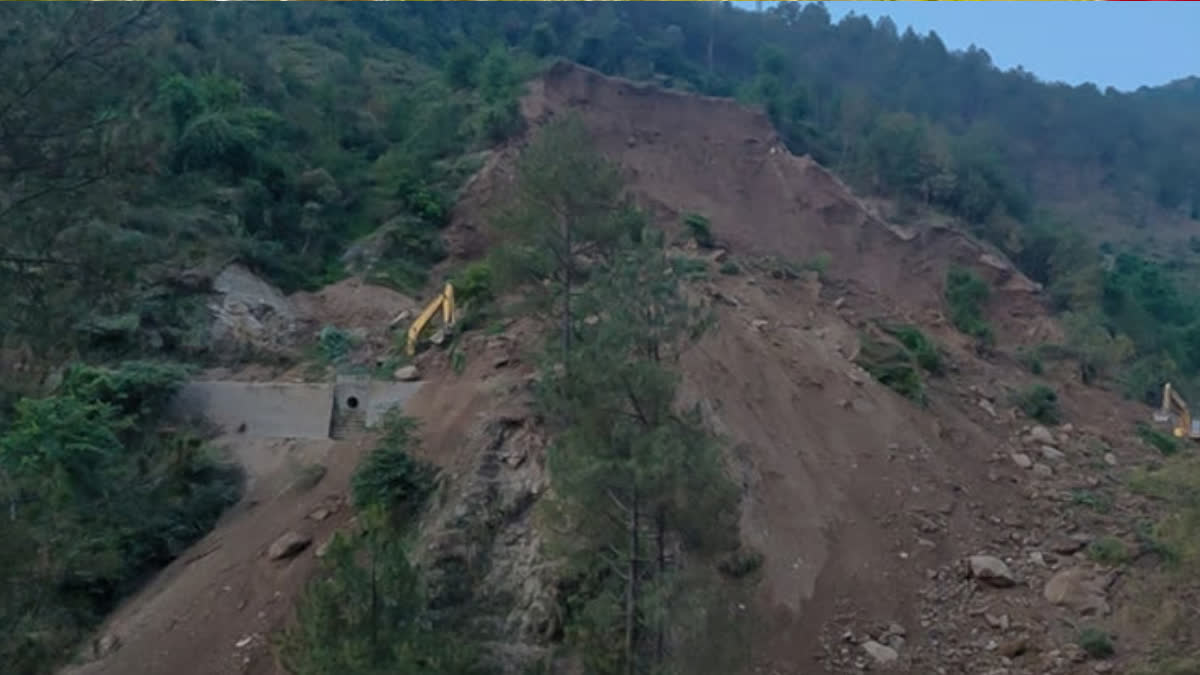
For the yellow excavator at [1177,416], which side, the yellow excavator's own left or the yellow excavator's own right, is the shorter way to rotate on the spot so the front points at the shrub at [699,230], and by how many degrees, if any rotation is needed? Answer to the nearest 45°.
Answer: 0° — it already faces it

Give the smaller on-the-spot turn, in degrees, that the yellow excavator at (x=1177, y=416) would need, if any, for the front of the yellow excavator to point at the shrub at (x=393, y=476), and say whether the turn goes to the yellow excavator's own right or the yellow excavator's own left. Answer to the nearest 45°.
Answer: approximately 45° to the yellow excavator's own left

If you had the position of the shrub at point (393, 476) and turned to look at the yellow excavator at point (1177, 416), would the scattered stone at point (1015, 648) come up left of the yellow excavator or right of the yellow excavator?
right

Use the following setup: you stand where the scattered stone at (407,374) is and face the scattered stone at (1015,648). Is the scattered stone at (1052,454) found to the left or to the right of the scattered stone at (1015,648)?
left

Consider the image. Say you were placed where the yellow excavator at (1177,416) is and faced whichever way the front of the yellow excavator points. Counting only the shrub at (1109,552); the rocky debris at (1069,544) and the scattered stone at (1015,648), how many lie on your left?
3

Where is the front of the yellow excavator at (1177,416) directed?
to the viewer's left

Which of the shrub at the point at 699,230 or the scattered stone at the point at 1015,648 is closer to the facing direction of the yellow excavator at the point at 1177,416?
the shrub

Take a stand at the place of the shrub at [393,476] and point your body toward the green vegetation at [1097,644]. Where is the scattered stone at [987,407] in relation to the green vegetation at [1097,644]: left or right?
left

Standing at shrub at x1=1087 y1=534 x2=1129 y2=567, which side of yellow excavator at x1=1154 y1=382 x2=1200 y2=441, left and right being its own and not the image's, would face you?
left

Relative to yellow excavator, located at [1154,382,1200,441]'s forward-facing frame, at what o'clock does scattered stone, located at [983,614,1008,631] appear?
The scattered stone is roughly at 9 o'clock from the yellow excavator.
